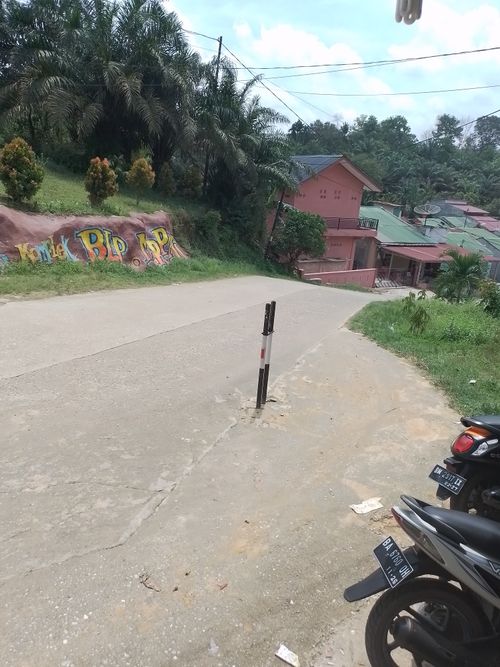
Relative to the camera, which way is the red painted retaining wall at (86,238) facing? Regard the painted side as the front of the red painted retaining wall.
toward the camera

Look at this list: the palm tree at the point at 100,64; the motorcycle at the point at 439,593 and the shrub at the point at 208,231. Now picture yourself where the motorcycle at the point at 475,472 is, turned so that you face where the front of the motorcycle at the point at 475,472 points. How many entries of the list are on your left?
2

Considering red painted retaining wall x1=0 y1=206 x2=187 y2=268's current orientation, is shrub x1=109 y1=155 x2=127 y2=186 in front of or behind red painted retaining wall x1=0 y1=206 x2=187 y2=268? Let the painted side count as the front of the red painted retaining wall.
behind

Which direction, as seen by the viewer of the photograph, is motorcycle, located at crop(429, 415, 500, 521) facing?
facing away from the viewer and to the right of the viewer

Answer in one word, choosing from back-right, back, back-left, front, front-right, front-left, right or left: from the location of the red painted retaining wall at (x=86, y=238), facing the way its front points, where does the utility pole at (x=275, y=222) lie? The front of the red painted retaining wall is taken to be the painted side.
back-left

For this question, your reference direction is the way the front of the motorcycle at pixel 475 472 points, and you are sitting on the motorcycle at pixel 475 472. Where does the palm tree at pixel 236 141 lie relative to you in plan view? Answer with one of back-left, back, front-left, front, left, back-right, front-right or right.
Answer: left

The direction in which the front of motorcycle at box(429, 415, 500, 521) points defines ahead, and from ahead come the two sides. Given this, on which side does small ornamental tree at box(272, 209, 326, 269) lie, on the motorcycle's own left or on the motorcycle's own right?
on the motorcycle's own left

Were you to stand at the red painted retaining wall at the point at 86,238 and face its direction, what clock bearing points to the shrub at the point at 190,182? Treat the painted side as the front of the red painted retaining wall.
The shrub is roughly at 7 o'clock from the red painted retaining wall.

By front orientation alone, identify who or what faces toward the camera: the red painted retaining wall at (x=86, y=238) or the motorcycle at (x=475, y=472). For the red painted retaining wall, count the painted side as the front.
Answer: the red painted retaining wall

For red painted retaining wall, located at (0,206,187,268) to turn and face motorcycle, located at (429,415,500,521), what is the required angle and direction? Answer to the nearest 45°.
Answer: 0° — it already faces it

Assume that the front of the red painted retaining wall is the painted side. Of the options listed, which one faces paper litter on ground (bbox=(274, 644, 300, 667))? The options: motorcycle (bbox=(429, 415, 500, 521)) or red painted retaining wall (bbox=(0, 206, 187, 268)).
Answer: the red painted retaining wall

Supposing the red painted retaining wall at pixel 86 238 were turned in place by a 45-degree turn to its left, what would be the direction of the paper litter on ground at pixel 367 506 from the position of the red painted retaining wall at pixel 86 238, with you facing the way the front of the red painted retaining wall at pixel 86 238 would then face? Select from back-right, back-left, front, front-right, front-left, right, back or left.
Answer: front-right

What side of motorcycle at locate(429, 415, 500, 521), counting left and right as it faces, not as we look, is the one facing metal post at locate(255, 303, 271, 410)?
left

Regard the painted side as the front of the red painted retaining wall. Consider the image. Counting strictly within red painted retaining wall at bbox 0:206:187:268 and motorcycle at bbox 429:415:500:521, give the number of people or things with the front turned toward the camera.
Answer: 1

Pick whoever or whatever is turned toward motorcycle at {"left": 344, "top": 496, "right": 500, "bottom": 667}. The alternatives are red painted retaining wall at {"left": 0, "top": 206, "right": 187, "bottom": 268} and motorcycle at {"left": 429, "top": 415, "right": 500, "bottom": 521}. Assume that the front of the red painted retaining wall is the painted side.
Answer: the red painted retaining wall
